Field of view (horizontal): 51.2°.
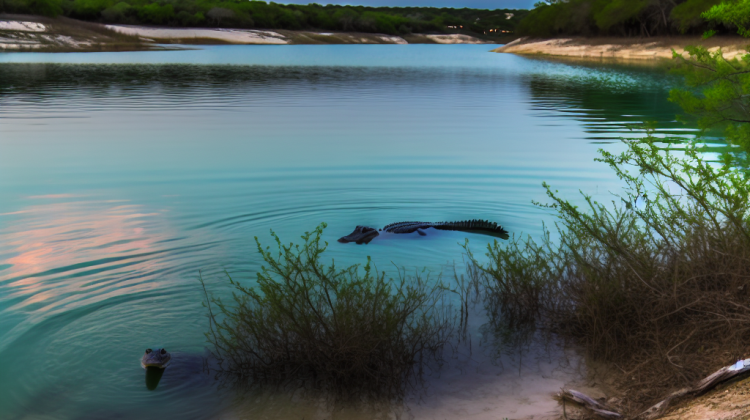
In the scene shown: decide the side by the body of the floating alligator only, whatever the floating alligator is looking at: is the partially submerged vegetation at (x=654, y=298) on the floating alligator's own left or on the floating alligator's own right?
on the floating alligator's own left

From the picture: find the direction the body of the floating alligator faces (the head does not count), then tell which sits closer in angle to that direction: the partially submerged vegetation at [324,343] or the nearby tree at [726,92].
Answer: the partially submerged vegetation

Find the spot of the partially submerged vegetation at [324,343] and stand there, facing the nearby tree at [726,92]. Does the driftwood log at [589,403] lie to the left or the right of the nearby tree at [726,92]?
right

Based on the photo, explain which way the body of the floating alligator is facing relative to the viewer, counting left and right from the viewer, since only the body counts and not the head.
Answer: facing to the left of the viewer

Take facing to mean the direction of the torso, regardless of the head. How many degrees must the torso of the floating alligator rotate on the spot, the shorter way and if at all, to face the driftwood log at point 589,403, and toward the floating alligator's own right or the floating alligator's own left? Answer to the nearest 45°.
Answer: approximately 90° to the floating alligator's own left

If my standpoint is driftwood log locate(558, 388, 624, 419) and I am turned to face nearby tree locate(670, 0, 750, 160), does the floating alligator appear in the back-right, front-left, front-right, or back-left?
front-left

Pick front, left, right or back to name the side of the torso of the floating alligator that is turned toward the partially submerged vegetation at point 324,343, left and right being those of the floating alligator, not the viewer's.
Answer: left
